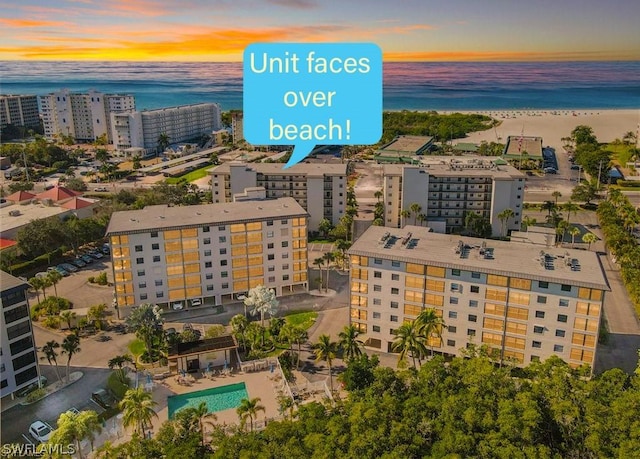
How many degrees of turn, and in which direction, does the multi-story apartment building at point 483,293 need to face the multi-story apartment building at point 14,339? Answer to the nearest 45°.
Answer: approximately 45° to its right

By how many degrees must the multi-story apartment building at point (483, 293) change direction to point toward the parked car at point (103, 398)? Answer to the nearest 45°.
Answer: approximately 45° to its right

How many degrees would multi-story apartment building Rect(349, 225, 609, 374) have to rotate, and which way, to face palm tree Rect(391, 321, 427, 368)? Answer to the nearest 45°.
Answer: approximately 45° to its right

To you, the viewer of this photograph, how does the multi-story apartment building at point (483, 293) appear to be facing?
facing the viewer

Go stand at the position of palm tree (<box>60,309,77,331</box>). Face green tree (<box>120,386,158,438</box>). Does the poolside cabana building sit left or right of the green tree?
left

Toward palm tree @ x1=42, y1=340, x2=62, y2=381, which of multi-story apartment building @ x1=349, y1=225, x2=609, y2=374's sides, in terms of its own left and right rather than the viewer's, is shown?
right

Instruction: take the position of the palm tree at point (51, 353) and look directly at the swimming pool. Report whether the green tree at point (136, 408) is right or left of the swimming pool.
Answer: right

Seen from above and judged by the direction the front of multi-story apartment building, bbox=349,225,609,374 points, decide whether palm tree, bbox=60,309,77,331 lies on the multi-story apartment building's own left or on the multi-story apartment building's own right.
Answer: on the multi-story apartment building's own right

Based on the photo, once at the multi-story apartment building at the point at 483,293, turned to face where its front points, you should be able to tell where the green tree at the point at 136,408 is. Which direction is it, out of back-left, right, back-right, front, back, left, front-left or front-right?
front-right

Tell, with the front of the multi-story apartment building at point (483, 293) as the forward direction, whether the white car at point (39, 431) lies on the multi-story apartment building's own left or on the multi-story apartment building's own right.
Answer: on the multi-story apartment building's own right

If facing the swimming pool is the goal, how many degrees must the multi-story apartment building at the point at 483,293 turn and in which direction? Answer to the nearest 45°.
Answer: approximately 45° to its right
